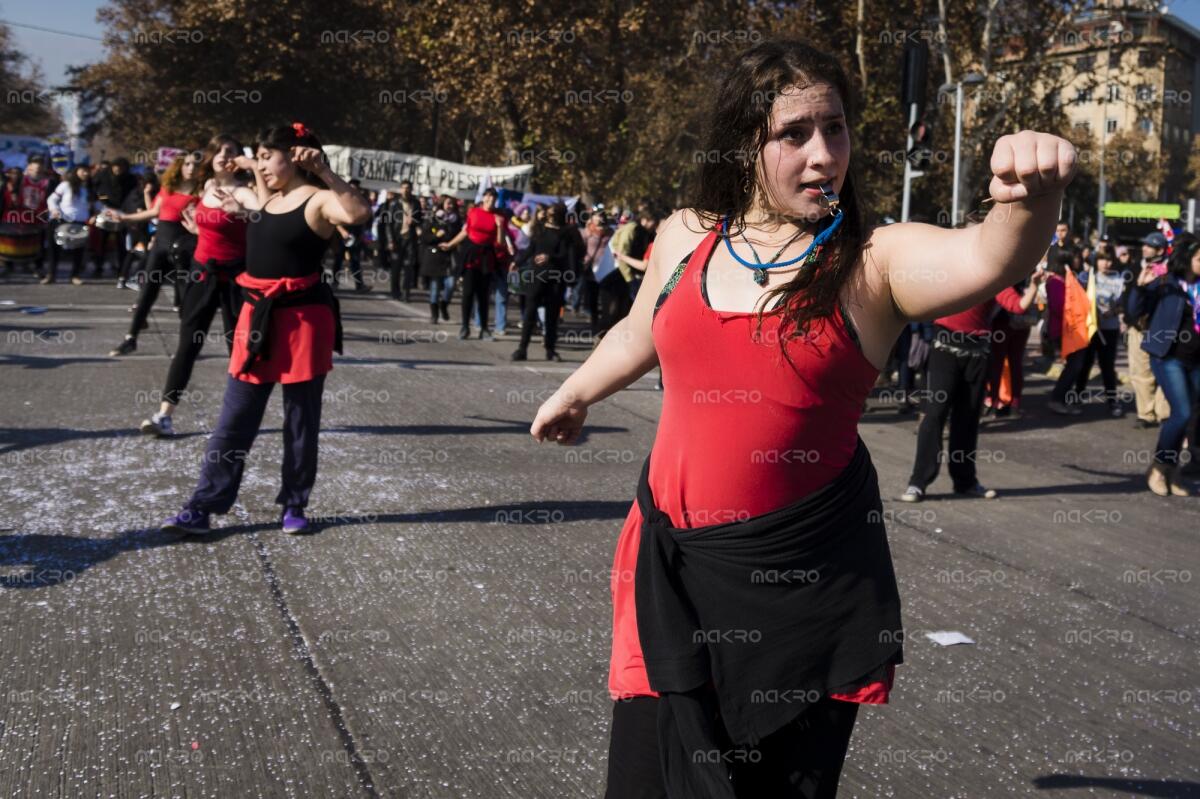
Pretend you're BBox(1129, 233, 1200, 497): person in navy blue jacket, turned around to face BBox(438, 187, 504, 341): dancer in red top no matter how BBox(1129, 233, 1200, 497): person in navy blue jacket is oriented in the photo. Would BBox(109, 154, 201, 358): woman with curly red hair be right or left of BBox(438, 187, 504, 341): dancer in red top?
left

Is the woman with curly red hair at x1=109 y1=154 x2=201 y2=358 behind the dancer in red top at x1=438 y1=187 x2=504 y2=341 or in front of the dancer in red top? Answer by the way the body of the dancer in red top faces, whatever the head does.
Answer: in front

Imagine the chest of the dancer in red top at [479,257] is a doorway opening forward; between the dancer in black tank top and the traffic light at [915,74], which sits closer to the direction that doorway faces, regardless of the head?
the dancer in black tank top

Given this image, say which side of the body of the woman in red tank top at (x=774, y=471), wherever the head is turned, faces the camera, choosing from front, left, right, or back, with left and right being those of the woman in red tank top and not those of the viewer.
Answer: front

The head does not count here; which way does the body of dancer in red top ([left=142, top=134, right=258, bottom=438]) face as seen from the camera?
toward the camera

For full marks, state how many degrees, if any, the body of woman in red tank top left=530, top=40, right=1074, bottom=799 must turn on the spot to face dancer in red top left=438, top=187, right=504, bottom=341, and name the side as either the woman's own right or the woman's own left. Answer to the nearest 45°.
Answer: approximately 180°

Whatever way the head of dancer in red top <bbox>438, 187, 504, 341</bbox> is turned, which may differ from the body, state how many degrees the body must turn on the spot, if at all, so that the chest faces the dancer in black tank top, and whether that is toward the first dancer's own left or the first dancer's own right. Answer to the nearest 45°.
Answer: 0° — they already face them

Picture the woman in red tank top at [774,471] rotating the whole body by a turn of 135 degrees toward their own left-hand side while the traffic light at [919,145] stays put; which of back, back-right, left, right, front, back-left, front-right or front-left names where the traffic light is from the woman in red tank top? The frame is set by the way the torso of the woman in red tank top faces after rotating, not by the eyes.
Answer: front-left

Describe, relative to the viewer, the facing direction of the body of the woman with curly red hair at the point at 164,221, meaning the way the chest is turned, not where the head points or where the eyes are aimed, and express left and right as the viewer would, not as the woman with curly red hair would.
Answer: facing the viewer and to the left of the viewer

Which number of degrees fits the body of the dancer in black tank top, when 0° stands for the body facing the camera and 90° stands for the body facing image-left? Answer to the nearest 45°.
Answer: approximately 45°
